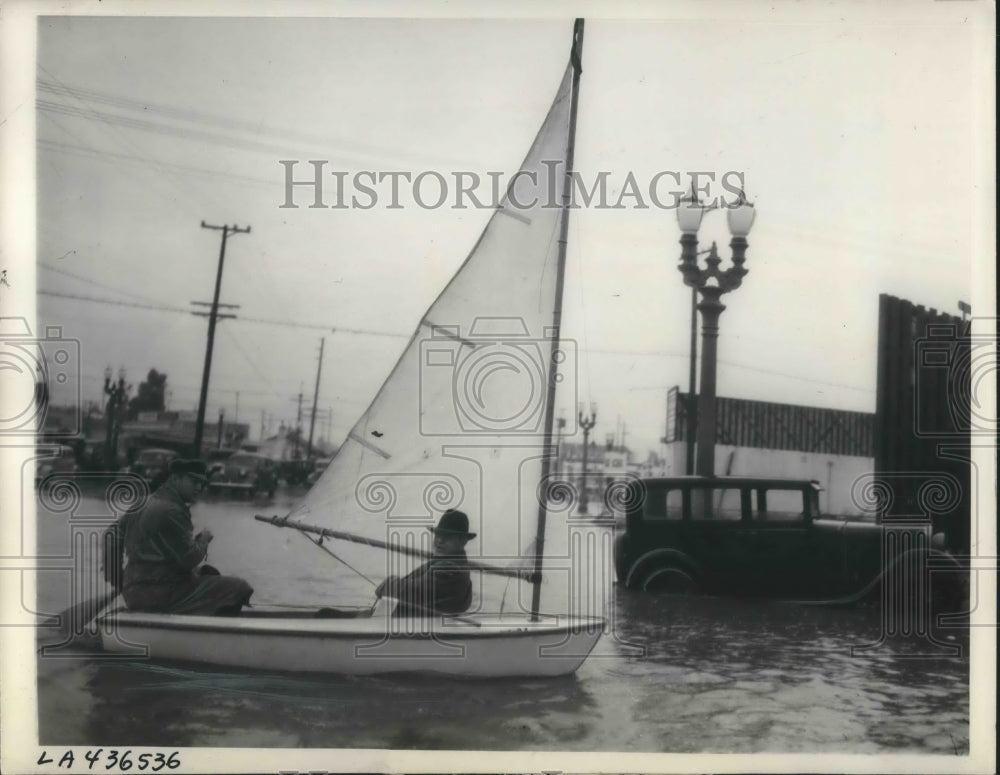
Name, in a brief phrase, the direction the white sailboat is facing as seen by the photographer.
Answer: facing to the right of the viewer

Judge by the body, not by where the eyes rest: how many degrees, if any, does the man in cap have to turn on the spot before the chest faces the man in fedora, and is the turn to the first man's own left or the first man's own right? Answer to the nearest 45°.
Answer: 0° — they already face them

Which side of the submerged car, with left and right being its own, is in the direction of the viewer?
right

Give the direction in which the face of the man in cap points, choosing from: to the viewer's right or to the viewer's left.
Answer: to the viewer's right

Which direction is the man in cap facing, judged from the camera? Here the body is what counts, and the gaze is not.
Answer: to the viewer's right

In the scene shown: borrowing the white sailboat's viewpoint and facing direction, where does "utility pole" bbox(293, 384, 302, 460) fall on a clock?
The utility pole is roughly at 8 o'clock from the white sailboat.
